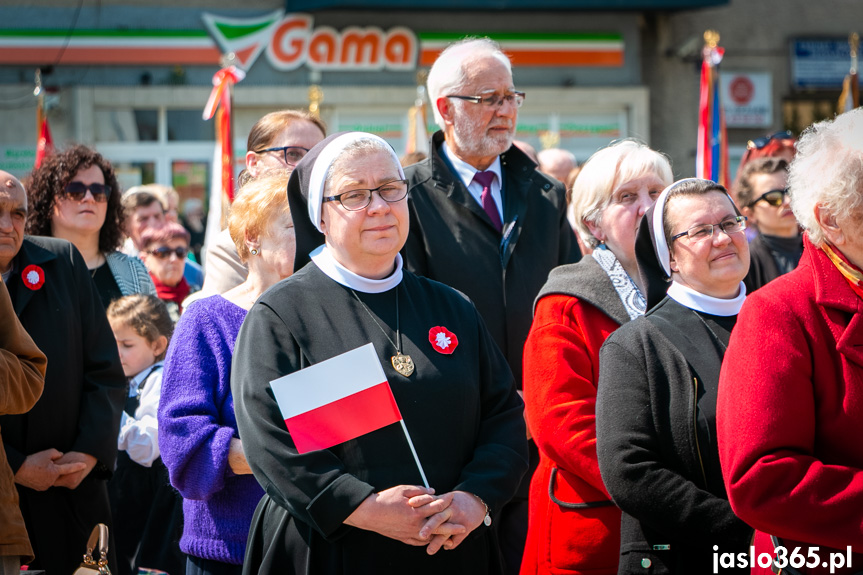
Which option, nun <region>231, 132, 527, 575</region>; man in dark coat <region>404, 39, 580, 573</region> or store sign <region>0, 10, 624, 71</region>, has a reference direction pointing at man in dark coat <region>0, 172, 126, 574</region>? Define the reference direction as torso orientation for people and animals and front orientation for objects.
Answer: the store sign

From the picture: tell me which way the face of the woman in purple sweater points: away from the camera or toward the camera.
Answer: toward the camera

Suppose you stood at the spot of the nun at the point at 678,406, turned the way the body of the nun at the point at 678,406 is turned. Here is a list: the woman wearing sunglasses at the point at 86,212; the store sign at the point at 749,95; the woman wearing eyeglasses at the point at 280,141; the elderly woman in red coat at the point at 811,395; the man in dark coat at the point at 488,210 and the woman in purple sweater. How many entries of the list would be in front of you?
1

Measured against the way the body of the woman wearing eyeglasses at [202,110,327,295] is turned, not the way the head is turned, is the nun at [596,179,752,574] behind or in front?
in front

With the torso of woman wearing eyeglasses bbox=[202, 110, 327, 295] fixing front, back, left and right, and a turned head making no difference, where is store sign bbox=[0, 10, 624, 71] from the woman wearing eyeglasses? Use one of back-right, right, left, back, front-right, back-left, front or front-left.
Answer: back-left

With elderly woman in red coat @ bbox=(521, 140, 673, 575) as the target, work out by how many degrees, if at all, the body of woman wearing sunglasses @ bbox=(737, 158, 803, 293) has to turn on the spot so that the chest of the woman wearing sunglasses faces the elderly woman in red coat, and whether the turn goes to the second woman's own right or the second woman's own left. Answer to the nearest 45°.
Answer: approximately 45° to the second woman's own right

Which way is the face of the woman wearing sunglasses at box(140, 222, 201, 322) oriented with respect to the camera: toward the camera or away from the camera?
toward the camera

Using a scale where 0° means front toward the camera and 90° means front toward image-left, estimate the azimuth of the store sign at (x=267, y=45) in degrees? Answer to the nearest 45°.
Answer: approximately 0°

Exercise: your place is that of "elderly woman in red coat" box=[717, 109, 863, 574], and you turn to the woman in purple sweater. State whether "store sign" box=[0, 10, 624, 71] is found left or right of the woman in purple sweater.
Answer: right

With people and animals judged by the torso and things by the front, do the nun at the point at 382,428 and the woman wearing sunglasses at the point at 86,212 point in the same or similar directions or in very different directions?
same or similar directions
